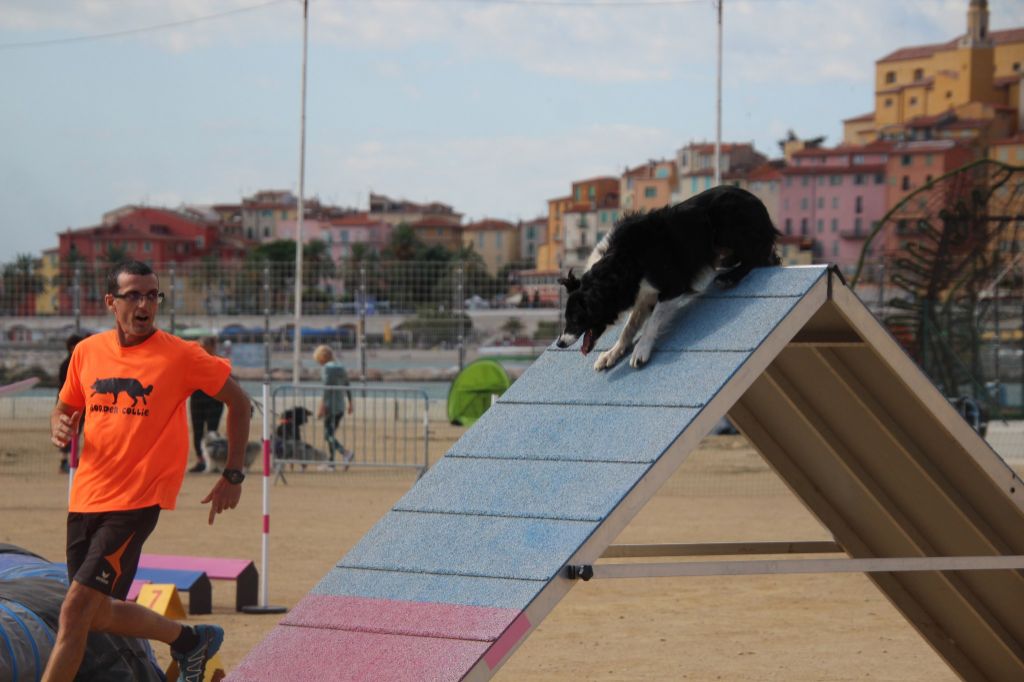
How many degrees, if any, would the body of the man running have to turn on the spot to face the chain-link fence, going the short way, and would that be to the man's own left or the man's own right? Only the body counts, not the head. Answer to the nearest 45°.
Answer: approximately 135° to the man's own right

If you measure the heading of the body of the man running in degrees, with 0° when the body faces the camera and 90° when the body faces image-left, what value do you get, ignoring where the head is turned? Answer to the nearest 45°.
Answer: approximately 45°

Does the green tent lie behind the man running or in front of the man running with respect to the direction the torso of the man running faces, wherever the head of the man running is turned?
behind

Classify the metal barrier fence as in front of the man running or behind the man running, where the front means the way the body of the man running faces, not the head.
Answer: behind
